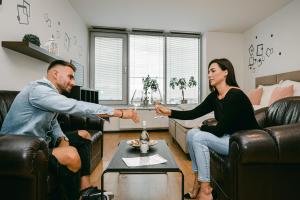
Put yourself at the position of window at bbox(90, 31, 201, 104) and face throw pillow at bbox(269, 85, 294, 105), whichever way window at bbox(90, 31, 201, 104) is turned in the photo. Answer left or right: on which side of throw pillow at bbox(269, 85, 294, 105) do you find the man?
right

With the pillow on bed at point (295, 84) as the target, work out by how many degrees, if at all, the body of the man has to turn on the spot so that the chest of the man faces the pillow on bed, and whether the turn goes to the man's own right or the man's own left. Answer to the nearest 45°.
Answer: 0° — they already face it

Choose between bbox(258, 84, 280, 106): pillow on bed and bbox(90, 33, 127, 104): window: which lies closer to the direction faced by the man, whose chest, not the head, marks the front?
the pillow on bed

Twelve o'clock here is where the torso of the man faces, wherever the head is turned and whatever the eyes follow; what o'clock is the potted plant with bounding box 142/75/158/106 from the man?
The potted plant is roughly at 10 o'clock from the man.

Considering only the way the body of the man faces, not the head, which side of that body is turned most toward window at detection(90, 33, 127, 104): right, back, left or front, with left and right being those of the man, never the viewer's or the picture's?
left

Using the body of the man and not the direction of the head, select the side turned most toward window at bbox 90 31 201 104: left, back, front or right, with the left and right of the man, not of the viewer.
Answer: left

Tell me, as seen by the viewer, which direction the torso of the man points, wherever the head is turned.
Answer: to the viewer's right

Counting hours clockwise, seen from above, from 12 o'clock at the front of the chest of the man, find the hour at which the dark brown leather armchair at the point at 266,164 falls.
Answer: The dark brown leather armchair is roughly at 1 o'clock from the man.
